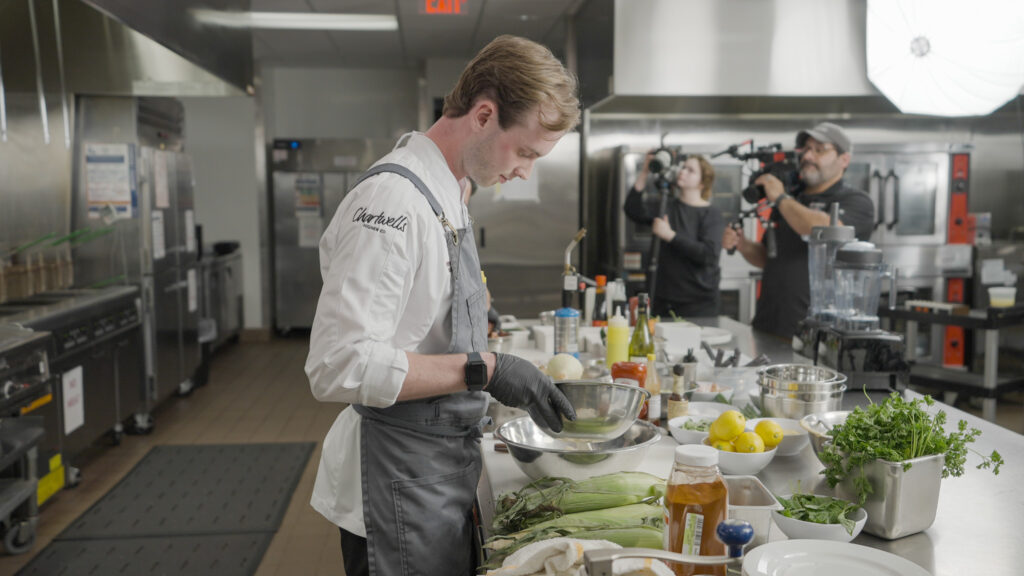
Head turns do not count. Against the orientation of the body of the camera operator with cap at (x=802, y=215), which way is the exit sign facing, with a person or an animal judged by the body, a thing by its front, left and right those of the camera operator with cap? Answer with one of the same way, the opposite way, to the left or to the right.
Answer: to the left

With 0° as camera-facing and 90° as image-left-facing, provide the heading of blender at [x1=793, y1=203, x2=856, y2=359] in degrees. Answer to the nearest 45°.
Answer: approximately 45°

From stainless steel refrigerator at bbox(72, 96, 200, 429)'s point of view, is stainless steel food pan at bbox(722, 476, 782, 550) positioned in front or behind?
in front

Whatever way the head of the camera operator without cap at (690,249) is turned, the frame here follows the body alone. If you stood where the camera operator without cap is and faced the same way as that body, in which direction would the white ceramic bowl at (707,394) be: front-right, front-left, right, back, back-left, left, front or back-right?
front-left

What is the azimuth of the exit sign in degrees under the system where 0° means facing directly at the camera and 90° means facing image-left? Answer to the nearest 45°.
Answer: approximately 0°

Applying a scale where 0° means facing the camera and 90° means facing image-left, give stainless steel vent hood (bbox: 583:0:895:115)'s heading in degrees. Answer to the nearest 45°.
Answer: approximately 0°

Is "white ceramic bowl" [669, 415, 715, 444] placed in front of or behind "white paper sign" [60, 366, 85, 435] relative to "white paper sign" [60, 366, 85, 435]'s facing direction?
in front

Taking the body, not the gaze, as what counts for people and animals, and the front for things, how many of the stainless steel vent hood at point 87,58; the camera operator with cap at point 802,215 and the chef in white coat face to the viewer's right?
2

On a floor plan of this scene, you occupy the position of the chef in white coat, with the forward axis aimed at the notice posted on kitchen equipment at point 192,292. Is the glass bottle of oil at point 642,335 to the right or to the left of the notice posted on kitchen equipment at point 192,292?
right

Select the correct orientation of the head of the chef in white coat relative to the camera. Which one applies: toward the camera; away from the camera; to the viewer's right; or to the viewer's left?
to the viewer's right

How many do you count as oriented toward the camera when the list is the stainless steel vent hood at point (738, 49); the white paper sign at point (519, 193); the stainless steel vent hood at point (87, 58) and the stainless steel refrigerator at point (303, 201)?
3
